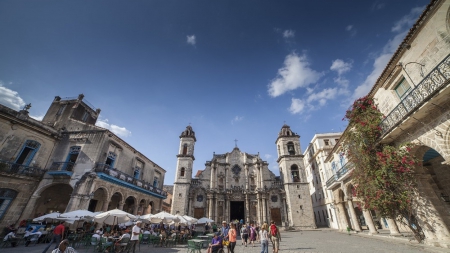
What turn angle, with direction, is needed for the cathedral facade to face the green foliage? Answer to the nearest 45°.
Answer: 0° — it already faces it

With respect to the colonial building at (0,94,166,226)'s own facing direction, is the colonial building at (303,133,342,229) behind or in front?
in front

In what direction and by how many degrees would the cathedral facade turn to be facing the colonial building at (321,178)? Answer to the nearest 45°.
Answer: approximately 90° to its left

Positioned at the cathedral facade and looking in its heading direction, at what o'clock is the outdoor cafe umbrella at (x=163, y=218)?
The outdoor cafe umbrella is roughly at 1 o'clock from the cathedral facade.

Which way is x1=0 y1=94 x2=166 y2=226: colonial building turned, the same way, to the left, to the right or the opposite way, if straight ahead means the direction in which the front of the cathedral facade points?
to the left

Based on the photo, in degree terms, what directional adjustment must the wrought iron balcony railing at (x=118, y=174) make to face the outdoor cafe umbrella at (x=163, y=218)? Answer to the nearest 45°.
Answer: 0° — it already faces it

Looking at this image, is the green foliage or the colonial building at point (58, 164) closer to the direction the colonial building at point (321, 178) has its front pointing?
the colonial building

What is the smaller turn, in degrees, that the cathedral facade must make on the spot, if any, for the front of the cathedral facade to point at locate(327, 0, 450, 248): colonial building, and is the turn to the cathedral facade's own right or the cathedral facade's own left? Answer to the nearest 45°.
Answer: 0° — it already faces it

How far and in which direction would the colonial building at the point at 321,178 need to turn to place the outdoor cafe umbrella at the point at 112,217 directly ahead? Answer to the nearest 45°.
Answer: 0° — it already faces it

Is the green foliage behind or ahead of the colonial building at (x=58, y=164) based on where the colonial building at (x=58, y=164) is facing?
ahead

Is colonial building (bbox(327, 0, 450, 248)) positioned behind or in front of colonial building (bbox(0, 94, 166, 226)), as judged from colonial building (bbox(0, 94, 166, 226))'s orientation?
in front

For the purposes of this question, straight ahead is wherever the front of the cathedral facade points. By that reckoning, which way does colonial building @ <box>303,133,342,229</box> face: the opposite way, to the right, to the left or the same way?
to the right

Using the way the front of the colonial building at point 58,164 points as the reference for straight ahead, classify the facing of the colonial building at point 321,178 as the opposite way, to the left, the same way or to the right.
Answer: the opposite way

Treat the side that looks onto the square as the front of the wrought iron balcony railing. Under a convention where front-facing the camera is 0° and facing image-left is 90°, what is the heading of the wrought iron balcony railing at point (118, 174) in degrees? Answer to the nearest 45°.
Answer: approximately 315°

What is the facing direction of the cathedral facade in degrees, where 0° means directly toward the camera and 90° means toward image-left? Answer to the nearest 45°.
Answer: approximately 0°
